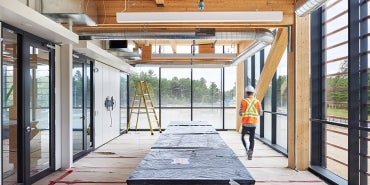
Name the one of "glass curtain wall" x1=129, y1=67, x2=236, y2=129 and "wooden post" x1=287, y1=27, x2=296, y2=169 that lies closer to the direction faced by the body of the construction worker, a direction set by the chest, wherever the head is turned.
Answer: the glass curtain wall

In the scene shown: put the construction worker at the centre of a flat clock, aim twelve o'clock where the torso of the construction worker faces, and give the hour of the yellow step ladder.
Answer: The yellow step ladder is roughly at 11 o'clock from the construction worker.

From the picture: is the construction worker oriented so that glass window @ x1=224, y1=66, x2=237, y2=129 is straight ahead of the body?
yes

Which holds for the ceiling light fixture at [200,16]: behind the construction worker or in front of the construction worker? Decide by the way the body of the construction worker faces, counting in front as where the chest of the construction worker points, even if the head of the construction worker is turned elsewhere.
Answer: behind

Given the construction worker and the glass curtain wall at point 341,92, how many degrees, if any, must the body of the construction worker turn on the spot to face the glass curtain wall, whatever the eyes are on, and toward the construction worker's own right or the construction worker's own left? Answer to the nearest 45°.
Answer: approximately 135° to the construction worker's own right

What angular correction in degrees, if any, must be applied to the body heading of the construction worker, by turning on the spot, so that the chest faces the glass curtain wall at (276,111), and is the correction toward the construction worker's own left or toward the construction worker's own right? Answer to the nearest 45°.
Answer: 0° — they already face it

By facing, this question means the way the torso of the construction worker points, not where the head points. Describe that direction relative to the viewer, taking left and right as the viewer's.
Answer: facing away from the viewer

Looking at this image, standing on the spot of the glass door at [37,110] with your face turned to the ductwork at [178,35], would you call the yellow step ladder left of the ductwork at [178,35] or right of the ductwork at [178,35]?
left

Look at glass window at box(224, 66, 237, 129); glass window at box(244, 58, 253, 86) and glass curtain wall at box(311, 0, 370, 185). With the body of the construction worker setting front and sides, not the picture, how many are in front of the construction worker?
2

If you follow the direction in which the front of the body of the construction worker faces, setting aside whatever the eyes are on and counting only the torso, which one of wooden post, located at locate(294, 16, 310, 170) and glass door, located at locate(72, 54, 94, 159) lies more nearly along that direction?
the glass door

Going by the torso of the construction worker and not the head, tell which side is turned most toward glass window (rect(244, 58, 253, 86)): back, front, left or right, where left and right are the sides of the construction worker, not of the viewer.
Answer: front
